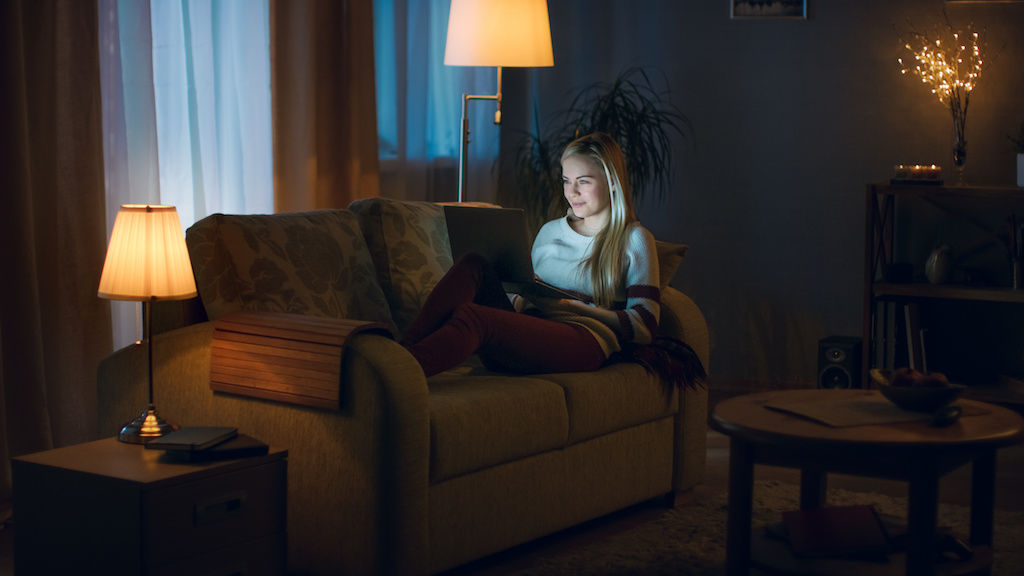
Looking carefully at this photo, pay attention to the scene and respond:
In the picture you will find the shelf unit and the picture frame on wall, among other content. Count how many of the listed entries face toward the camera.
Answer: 2

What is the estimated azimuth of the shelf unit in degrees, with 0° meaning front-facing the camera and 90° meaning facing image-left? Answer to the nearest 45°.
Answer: approximately 0°

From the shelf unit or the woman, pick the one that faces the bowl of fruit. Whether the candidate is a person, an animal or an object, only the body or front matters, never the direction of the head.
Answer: the shelf unit

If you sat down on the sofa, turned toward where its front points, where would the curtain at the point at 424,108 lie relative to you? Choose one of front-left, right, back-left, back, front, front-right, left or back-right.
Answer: back-left

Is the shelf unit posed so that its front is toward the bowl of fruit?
yes

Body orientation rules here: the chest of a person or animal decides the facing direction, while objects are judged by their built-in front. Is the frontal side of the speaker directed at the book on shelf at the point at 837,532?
yes

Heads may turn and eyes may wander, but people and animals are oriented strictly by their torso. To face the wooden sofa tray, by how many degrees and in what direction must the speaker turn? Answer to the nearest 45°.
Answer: approximately 45° to its right

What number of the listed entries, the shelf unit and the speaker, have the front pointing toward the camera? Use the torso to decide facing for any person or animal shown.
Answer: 2

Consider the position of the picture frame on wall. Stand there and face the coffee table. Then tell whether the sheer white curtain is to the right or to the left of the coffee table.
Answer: right

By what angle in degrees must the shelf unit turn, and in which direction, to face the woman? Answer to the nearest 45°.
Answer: approximately 45° to its right
